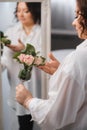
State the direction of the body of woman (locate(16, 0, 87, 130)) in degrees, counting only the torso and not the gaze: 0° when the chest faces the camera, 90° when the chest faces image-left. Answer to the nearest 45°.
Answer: approximately 135°

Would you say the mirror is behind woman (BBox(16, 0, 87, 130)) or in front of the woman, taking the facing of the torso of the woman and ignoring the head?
in front
